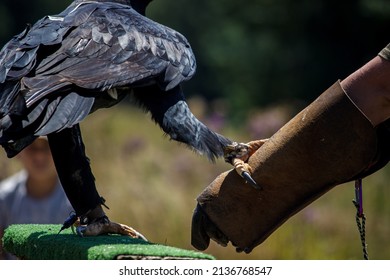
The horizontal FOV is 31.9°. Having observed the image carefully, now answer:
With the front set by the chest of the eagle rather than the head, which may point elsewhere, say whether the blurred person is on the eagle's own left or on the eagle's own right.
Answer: on the eagle's own left

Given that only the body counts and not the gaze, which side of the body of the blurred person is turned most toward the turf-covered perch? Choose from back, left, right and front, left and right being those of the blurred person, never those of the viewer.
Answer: front

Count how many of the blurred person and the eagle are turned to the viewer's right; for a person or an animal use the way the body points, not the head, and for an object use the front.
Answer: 1

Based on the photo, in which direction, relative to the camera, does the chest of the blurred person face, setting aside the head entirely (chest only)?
toward the camera

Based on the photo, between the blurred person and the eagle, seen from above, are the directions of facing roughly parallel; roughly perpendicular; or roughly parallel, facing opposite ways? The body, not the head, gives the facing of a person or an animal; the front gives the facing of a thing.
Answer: roughly perpendicular

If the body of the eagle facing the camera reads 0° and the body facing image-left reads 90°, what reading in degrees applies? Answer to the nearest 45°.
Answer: approximately 270°
